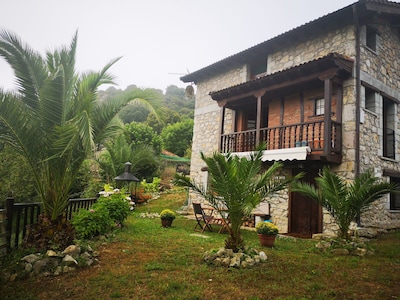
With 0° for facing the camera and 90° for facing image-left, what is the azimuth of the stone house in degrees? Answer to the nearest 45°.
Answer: approximately 45°

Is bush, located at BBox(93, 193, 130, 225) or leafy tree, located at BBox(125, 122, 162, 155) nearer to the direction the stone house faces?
the bush

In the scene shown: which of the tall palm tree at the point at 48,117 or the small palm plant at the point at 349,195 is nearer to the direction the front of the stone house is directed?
the tall palm tree

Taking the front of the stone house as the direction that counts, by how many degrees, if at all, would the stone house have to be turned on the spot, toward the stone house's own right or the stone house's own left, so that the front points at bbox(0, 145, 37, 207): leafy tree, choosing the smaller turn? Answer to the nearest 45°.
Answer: approximately 45° to the stone house's own right

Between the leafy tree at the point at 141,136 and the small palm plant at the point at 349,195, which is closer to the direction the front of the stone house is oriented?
the small palm plant

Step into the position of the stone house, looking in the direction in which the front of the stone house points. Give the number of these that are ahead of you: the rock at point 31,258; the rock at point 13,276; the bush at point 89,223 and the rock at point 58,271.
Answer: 4

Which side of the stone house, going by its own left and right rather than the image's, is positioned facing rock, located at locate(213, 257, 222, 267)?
front

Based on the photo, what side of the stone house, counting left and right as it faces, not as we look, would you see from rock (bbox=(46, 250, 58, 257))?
front

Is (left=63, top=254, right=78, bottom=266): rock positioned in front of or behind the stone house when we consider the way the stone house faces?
in front

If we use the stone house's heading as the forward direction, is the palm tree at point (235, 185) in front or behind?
in front

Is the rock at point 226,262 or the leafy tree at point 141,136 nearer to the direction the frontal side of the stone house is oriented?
the rock
